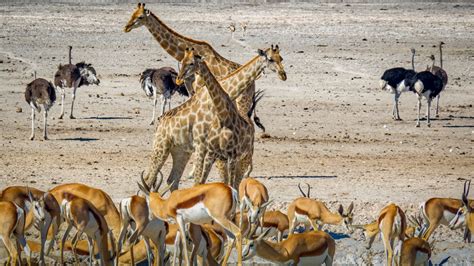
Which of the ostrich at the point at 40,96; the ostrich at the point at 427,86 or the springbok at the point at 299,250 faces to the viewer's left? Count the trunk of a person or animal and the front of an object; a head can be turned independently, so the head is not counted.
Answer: the springbok

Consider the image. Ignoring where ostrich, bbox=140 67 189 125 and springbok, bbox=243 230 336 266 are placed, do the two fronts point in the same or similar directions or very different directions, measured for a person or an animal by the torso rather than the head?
very different directions

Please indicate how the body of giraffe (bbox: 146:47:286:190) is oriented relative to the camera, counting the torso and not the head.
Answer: to the viewer's right

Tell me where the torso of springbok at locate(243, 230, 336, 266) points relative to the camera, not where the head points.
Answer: to the viewer's left

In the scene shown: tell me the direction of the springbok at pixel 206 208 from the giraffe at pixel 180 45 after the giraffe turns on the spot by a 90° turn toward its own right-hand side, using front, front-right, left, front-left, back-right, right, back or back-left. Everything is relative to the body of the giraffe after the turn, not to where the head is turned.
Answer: back

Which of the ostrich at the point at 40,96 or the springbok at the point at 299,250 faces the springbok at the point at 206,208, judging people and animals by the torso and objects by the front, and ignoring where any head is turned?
the springbok at the point at 299,250

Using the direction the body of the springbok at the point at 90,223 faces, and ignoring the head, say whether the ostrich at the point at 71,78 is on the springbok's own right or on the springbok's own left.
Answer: on the springbok's own left

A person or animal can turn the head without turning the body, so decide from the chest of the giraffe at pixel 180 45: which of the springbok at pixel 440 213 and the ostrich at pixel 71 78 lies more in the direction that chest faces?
the ostrich
